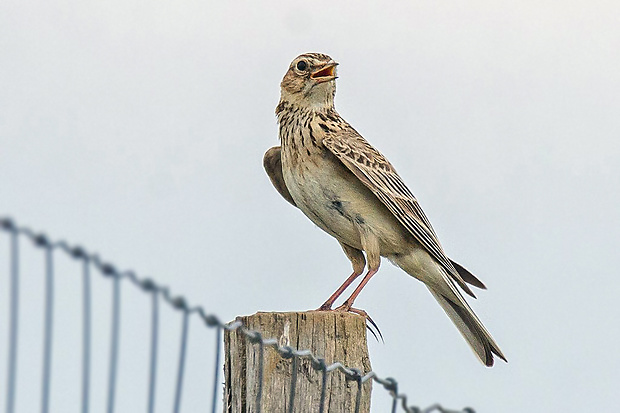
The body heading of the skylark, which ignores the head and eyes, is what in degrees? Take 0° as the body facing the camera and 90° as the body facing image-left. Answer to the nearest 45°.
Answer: approximately 45°
